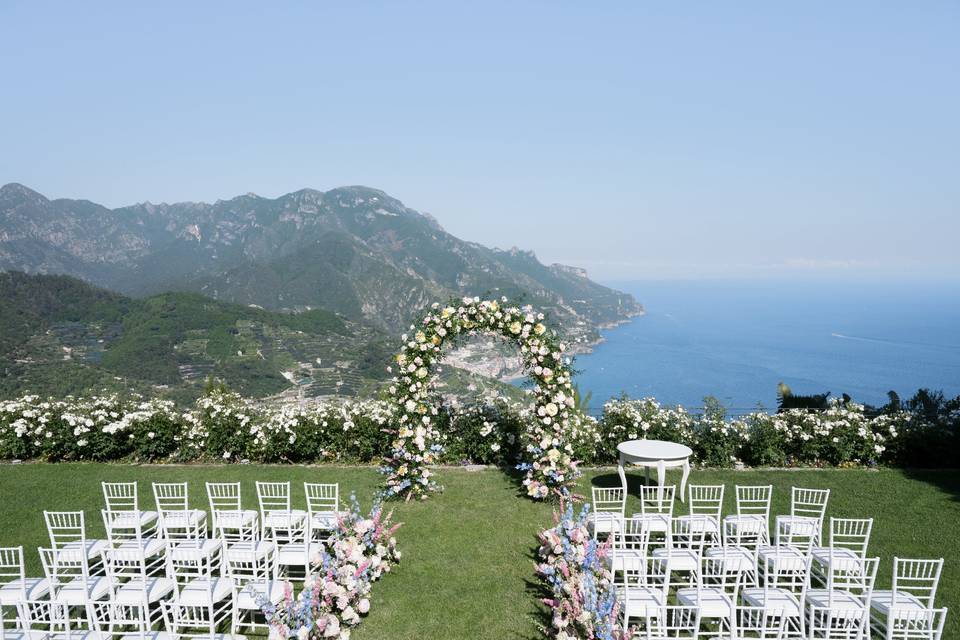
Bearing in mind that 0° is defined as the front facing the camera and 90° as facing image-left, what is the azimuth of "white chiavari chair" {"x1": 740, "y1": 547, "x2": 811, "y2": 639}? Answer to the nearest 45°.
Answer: approximately 135°

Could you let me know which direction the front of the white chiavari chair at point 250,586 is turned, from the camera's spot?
facing away from the viewer and to the right of the viewer

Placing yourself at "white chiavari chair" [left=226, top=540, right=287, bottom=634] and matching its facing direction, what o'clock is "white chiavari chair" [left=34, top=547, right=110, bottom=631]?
"white chiavari chair" [left=34, top=547, right=110, bottom=631] is roughly at 8 o'clock from "white chiavari chair" [left=226, top=540, right=287, bottom=634].

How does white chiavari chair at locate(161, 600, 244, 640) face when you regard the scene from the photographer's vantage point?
facing away from the viewer and to the right of the viewer

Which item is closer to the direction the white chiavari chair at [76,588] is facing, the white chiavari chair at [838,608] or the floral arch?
the floral arch

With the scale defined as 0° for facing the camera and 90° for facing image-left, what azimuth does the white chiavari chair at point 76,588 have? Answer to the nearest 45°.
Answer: approximately 225°

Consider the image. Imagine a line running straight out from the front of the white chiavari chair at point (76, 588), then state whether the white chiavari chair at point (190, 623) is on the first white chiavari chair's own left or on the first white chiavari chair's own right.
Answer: on the first white chiavari chair's own right

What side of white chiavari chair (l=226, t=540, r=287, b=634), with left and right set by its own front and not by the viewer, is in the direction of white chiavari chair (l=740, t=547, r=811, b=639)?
right
